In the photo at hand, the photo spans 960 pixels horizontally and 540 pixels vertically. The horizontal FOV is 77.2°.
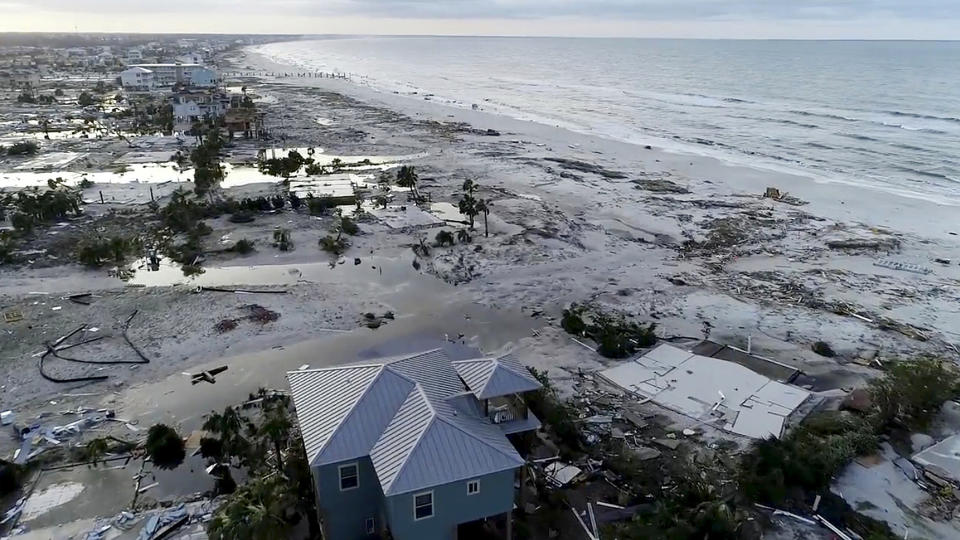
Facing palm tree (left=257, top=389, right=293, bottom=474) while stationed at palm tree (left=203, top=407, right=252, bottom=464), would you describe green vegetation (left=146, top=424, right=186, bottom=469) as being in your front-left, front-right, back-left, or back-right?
back-right
